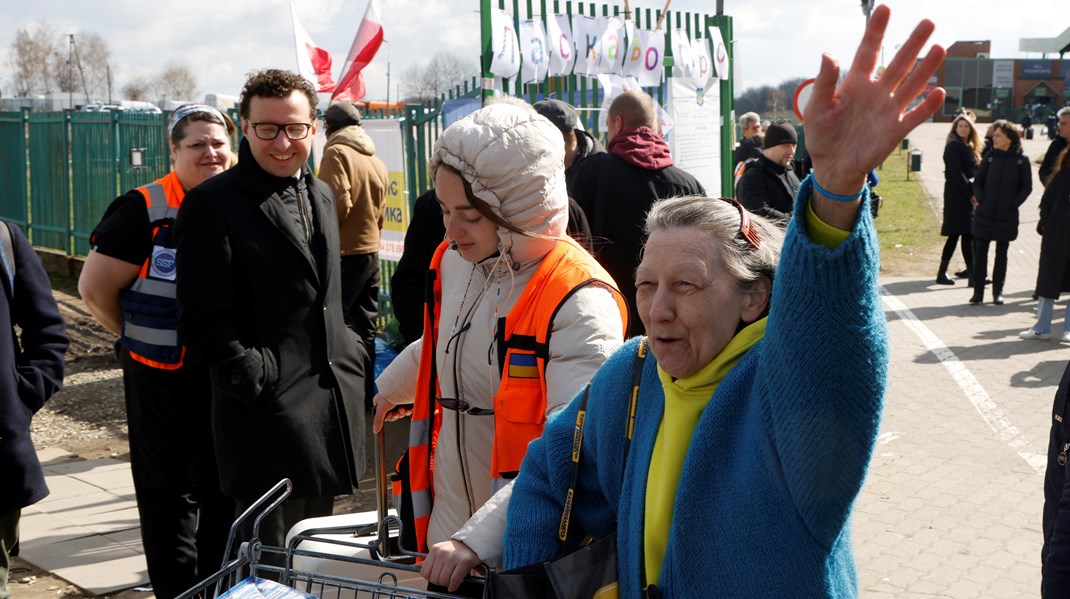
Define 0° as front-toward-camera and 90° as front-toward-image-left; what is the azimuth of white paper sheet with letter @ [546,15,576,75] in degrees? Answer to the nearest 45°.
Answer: approximately 0°

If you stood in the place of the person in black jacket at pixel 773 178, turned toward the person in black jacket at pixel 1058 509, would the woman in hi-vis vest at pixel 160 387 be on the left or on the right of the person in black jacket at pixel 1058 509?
right

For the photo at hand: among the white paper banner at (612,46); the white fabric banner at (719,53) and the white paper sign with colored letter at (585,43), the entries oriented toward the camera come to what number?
3

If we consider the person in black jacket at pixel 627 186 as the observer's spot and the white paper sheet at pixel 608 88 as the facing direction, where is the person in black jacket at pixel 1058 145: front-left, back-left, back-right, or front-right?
front-right

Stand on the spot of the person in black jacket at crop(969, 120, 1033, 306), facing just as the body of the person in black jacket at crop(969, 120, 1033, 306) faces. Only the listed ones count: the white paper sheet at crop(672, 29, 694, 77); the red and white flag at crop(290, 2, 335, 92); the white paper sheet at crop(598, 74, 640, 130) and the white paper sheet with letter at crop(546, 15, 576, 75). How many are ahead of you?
4

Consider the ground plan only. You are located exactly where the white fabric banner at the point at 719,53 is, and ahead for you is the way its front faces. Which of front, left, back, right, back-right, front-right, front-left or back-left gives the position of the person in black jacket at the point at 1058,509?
front

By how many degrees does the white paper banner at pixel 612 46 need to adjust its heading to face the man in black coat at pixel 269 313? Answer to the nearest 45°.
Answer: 0° — it already faces them

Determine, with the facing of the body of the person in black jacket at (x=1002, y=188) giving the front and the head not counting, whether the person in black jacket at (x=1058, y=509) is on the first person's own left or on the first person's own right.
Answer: on the first person's own left

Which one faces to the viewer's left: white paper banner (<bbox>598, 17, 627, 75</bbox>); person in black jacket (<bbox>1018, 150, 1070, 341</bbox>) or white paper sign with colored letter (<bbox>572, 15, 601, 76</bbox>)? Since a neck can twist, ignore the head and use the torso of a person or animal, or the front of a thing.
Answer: the person in black jacket

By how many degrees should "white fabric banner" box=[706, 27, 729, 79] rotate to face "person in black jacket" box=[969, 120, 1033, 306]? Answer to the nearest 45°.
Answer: approximately 135° to its left

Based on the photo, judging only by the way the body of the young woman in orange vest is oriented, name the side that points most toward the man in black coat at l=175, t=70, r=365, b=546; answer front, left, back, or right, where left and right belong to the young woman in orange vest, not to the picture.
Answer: right

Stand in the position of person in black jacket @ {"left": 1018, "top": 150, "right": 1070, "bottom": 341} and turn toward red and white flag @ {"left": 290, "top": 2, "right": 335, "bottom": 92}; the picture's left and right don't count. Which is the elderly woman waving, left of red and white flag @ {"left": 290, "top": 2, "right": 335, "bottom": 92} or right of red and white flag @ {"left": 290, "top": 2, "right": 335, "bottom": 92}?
left

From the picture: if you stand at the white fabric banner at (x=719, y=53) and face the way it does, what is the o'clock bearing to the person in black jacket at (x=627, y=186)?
The person in black jacket is roughly at 12 o'clock from the white fabric banner.

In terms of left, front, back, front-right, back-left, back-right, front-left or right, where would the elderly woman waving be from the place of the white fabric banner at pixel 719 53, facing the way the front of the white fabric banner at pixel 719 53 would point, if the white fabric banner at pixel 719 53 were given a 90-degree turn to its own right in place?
left
